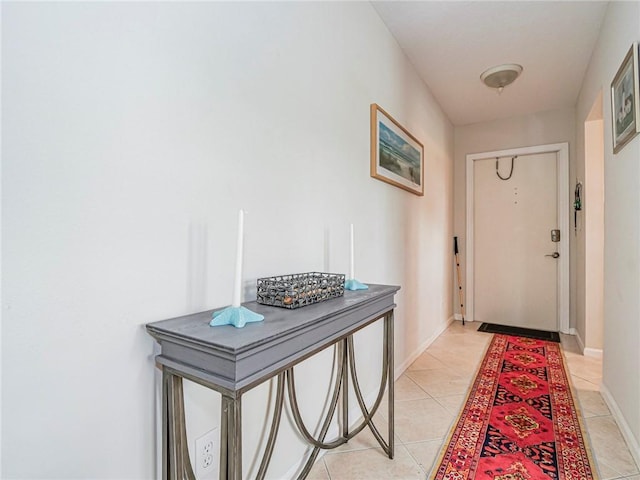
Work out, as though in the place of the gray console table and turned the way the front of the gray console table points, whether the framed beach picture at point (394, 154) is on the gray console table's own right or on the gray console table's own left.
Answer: on the gray console table's own left

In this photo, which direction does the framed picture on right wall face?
to the viewer's left

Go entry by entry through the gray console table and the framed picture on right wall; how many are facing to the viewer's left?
1

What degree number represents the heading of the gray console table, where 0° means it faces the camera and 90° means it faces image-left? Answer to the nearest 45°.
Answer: approximately 315°

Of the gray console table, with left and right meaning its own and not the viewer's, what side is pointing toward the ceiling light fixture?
left

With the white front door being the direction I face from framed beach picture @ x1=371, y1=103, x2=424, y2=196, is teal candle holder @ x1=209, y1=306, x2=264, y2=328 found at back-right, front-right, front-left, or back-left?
back-right

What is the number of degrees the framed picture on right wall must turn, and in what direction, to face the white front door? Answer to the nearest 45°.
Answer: approximately 45° to its right

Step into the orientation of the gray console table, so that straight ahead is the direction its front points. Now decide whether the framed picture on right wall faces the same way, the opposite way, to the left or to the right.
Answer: the opposite way

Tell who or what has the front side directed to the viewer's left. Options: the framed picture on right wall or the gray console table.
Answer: the framed picture on right wall

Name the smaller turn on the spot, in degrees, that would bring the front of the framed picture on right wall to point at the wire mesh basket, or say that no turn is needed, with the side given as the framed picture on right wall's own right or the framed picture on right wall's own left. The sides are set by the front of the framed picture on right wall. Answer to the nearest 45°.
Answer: approximately 45° to the framed picture on right wall's own left

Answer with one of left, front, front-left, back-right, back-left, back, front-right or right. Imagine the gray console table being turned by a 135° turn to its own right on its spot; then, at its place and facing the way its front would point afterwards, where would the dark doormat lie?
back-right
